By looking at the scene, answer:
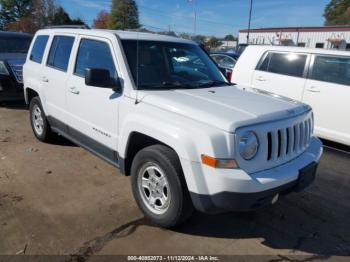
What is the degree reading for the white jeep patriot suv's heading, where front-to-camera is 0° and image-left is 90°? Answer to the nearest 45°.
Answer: approximately 315°

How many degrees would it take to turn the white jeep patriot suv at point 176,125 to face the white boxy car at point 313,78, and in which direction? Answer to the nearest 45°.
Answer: approximately 90° to its left
